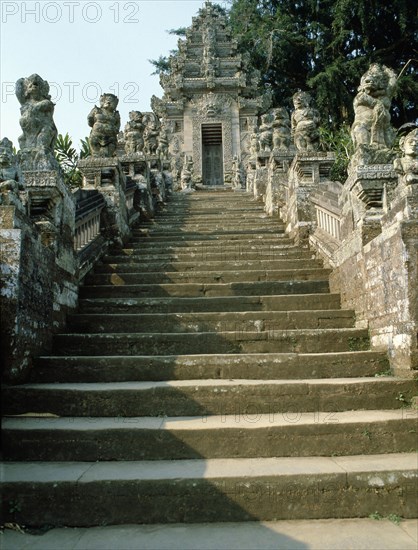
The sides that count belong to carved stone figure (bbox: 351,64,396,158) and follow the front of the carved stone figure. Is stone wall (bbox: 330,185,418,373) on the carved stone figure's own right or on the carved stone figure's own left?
on the carved stone figure's own left

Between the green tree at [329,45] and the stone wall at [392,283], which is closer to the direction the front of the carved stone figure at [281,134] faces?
the stone wall

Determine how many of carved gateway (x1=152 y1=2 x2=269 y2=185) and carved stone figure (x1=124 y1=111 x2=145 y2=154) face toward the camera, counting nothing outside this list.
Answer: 2

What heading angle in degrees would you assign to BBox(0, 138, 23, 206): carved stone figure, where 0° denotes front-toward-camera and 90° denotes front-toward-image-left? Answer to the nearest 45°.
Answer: approximately 0°

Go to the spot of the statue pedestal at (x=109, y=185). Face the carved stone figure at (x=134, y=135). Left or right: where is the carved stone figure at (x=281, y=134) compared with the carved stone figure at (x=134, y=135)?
right

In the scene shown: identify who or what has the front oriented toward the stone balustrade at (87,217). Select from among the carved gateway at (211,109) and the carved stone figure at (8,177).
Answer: the carved gateway

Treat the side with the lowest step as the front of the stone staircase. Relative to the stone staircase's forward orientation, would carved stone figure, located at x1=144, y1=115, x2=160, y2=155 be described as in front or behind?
behind

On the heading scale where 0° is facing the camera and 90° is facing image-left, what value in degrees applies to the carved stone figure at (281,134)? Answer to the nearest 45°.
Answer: approximately 0°

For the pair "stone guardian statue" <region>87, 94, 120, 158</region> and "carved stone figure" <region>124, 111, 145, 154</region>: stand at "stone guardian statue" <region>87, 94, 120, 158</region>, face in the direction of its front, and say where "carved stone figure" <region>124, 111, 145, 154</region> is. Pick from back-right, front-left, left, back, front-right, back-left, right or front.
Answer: back

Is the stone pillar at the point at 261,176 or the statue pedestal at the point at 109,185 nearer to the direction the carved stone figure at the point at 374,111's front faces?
the statue pedestal
